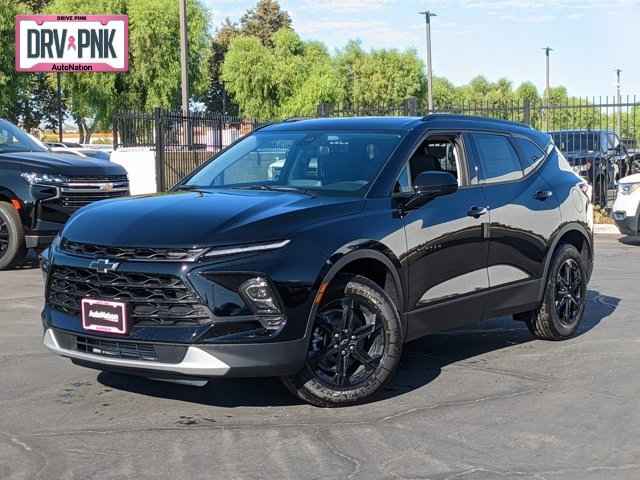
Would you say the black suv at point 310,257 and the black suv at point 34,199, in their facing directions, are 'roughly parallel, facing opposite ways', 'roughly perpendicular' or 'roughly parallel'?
roughly perpendicular

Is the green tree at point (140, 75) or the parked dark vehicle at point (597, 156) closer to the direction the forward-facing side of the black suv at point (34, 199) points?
the parked dark vehicle

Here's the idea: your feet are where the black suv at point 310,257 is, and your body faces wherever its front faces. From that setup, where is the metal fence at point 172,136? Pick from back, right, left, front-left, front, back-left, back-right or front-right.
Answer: back-right

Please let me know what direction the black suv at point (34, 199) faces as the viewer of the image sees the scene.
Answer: facing the viewer and to the right of the viewer

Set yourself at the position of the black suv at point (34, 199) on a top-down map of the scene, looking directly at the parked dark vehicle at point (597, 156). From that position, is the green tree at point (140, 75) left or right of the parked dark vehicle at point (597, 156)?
left

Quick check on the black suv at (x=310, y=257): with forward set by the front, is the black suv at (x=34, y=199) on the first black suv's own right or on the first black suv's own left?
on the first black suv's own right
